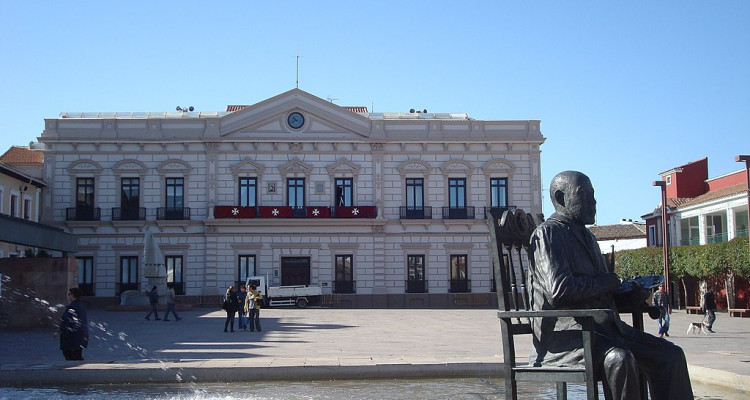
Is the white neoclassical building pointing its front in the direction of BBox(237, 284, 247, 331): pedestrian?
yes

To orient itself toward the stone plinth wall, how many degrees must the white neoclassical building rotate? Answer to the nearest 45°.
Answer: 0° — it already faces it

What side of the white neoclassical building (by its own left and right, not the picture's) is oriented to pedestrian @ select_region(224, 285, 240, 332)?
front

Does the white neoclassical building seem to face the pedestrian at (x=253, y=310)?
yes

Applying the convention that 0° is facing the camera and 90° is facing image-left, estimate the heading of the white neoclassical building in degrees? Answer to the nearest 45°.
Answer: approximately 0°

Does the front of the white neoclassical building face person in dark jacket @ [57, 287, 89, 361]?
yes

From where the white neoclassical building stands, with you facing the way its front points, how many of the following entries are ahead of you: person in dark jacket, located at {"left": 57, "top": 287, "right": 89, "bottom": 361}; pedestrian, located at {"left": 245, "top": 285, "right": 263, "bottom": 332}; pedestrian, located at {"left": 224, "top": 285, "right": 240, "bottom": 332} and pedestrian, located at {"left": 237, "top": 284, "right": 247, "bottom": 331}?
4

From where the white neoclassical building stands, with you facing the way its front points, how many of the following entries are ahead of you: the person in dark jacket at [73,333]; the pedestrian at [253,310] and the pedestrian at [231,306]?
3
